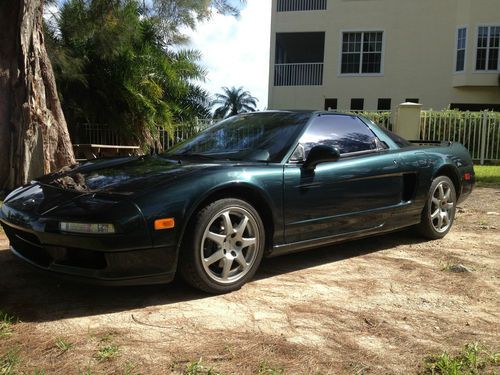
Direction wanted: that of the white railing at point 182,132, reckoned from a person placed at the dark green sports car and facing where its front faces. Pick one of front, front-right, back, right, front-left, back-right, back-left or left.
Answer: back-right

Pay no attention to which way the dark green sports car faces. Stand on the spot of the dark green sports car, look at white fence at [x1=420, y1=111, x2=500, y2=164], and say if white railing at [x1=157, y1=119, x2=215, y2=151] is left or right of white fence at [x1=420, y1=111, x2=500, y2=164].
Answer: left

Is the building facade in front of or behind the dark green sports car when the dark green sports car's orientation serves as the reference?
behind

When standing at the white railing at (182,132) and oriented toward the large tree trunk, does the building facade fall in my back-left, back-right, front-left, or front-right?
back-left

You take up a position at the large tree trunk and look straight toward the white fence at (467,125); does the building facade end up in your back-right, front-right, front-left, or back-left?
front-left

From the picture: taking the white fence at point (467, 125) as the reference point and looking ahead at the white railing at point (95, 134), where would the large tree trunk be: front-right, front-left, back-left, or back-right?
front-left

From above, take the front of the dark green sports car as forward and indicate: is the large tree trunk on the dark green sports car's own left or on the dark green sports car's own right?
on the dark green sports car's own right

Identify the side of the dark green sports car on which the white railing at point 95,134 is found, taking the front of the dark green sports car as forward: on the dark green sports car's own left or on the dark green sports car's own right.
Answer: on the dark green sports car's own right

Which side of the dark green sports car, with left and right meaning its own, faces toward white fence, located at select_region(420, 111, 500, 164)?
back
